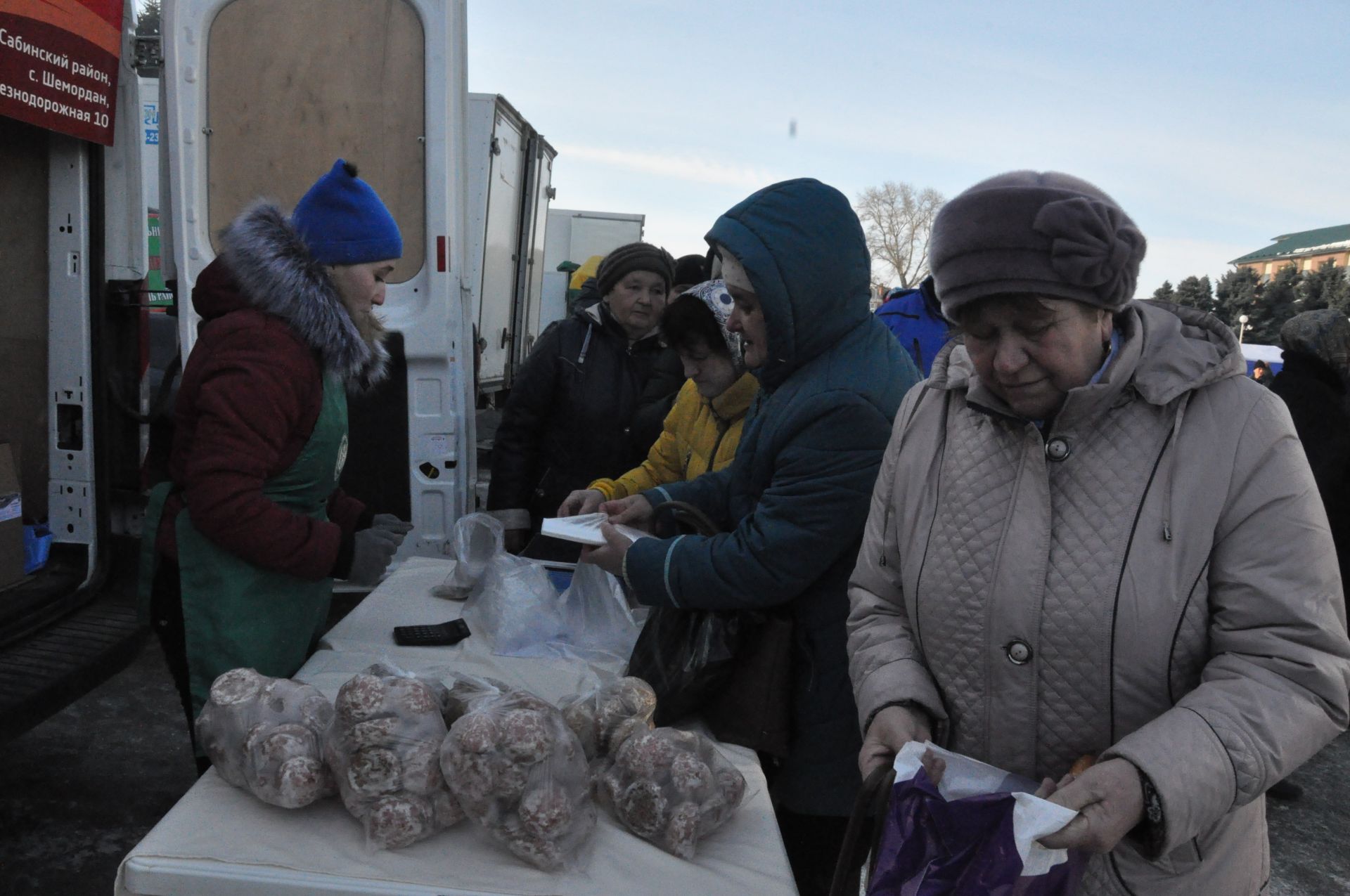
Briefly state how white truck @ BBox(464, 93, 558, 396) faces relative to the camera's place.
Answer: facing away from the viewer and to the left of the viewer

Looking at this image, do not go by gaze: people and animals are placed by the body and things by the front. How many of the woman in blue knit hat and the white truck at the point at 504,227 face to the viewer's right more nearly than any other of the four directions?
1

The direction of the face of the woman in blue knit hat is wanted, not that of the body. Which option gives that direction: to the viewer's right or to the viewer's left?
to the viewer's right

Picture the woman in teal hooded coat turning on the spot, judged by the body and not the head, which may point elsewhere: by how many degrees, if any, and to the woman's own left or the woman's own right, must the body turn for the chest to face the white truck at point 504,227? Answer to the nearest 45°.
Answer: approximately 90° to the woman's own right

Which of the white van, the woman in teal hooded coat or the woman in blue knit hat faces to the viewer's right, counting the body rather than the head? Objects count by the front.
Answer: the woman in blue knit hat

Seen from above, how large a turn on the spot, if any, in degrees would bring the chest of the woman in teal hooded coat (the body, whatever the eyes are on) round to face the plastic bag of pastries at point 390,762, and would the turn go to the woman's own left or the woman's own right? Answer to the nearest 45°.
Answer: approximately 45° to the woman's own left

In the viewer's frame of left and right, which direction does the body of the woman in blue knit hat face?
facing to the right of the viewer

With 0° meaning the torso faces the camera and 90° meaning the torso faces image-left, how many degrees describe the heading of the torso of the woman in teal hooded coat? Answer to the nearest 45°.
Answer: approximately 90°

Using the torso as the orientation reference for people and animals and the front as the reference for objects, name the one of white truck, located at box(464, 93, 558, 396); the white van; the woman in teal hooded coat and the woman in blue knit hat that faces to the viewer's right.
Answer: the woman in blue knit hat

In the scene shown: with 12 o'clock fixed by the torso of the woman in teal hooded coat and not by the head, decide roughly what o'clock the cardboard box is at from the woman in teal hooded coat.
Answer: The cardboard box is roughly at 1 o'clock from the woman in teal hooded coat.

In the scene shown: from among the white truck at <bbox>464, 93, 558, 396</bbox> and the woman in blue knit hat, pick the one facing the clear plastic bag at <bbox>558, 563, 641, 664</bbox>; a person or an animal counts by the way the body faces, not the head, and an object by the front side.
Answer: the woman in blue knit hat

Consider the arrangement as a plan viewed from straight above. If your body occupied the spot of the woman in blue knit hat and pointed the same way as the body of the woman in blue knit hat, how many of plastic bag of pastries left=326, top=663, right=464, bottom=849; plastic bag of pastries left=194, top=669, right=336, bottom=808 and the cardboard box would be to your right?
2

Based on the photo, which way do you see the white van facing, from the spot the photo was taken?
facing away from the viewer and to the left of the viewer
